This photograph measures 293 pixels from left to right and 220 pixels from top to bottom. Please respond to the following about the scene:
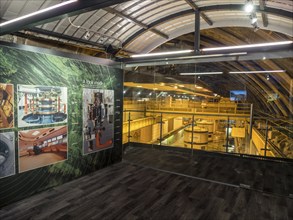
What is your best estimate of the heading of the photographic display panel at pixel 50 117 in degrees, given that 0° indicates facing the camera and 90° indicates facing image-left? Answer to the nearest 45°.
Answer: approximately 315°

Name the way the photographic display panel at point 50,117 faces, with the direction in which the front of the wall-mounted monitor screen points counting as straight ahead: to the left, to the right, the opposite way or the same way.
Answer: to the left

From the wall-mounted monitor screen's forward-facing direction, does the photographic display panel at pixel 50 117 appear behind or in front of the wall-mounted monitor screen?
in front

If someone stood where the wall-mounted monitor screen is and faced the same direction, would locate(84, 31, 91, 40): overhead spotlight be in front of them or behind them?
in front

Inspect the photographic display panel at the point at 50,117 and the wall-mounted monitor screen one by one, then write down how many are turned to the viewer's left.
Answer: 0

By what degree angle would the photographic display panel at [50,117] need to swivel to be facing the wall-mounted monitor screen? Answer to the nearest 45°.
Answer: approximately 45° to its left

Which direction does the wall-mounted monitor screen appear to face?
toward the camera
